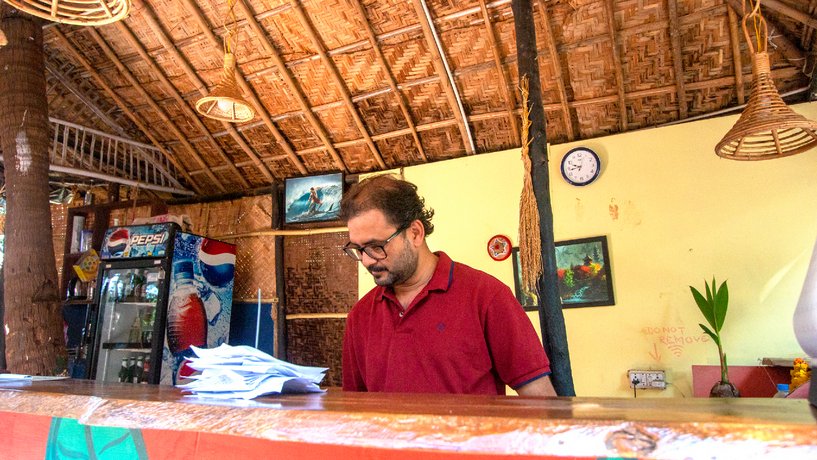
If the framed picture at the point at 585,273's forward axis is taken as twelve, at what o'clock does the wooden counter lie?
The wooden counter is roughly at 12 o'clock from the framed picture.

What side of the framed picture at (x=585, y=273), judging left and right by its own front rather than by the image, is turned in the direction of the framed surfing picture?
right

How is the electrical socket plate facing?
toward the camera

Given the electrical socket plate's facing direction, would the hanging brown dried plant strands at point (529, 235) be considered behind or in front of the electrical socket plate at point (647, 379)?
in front

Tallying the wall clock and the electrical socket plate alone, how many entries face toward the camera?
2

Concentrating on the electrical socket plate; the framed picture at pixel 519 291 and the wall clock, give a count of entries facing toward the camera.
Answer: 3

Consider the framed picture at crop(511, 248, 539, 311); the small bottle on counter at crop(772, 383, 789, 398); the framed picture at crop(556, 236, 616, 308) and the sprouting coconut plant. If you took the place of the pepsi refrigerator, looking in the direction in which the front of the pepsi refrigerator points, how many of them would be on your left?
4

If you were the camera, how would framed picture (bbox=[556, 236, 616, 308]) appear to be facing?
facing the viewer

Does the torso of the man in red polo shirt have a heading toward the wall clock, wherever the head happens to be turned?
no

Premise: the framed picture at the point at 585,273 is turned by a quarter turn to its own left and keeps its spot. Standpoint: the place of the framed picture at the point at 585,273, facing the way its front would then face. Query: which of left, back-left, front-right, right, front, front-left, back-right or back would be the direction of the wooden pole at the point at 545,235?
right

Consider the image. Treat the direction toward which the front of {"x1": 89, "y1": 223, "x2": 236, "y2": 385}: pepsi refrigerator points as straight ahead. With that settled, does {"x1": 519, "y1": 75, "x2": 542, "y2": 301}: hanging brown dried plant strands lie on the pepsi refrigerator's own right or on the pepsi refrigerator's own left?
on the pepsi refrigerator's own left

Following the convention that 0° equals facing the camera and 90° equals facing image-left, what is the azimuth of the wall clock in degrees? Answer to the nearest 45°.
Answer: approximately 0°

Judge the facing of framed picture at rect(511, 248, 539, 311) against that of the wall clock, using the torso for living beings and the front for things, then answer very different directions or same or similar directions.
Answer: same or similar directions

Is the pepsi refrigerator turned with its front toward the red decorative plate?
no

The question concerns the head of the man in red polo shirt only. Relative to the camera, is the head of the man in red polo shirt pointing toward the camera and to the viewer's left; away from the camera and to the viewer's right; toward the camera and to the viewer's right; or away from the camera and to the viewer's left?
toward the camera and to the viewer's left

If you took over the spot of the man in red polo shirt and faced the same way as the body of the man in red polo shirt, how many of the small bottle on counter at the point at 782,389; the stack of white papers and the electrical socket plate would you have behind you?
2

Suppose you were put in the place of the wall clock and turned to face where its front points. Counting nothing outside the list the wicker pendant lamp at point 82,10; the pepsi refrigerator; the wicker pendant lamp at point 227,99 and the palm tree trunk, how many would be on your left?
0

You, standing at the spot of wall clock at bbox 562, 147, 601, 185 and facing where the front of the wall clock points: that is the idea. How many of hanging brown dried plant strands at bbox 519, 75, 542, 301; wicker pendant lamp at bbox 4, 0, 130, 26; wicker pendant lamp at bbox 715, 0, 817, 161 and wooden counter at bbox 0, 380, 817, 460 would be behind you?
0

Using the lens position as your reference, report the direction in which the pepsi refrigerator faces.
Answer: facing the viewer and to the left of the viewer

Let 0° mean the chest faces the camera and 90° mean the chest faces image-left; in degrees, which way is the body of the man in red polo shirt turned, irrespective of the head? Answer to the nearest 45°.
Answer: approximately 45°

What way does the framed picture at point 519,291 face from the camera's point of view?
toward the camera

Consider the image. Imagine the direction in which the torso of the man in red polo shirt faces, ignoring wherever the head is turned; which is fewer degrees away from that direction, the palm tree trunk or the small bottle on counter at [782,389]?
the palm tree trunk

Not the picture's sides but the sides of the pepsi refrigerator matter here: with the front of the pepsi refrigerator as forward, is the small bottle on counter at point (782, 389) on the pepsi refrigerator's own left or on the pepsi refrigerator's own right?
on the pepsi refrigerator's own left
